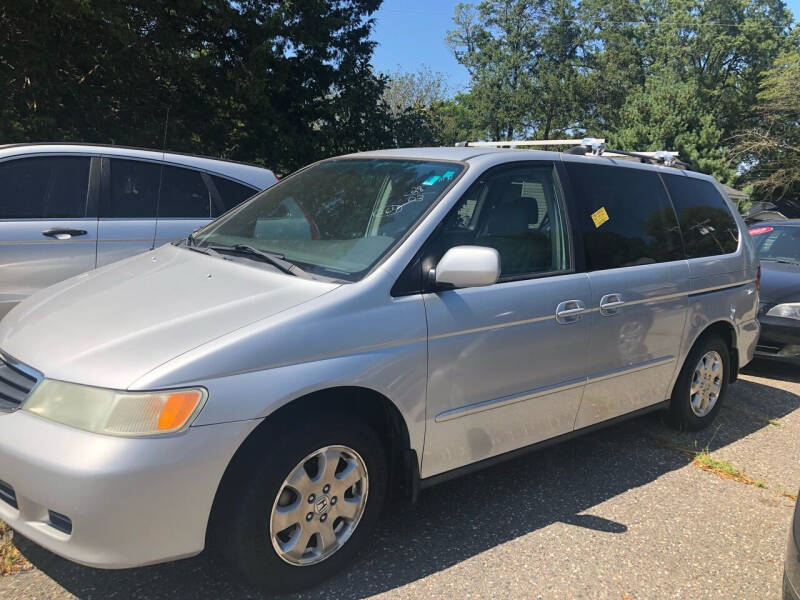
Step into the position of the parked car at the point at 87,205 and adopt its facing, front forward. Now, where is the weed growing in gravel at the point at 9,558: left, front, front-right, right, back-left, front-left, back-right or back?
left

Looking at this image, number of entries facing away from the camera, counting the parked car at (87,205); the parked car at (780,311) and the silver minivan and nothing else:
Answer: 0

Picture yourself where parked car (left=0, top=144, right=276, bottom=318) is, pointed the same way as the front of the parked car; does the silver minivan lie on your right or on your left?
on your left

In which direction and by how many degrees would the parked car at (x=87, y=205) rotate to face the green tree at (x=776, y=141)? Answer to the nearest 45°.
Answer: approximately 135° to its right

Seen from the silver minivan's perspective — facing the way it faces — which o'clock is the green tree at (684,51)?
The green tree is roughly at 5 o'clock from the silver minivan.

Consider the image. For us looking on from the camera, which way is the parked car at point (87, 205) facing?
facing to the left of the viewer

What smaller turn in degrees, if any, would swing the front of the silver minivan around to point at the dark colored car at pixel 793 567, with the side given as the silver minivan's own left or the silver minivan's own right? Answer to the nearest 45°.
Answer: approximately 135° to the silver minivan's own left

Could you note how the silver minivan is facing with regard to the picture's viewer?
facing the viewer and to the left of the viewer

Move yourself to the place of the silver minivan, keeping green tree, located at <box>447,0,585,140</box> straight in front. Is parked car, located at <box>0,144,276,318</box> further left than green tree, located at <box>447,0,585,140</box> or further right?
left

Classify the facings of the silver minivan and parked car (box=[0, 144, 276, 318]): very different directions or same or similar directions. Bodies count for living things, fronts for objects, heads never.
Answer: same or similar directions

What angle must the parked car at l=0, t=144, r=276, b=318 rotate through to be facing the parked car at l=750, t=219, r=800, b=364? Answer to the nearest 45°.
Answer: approximately 180°
